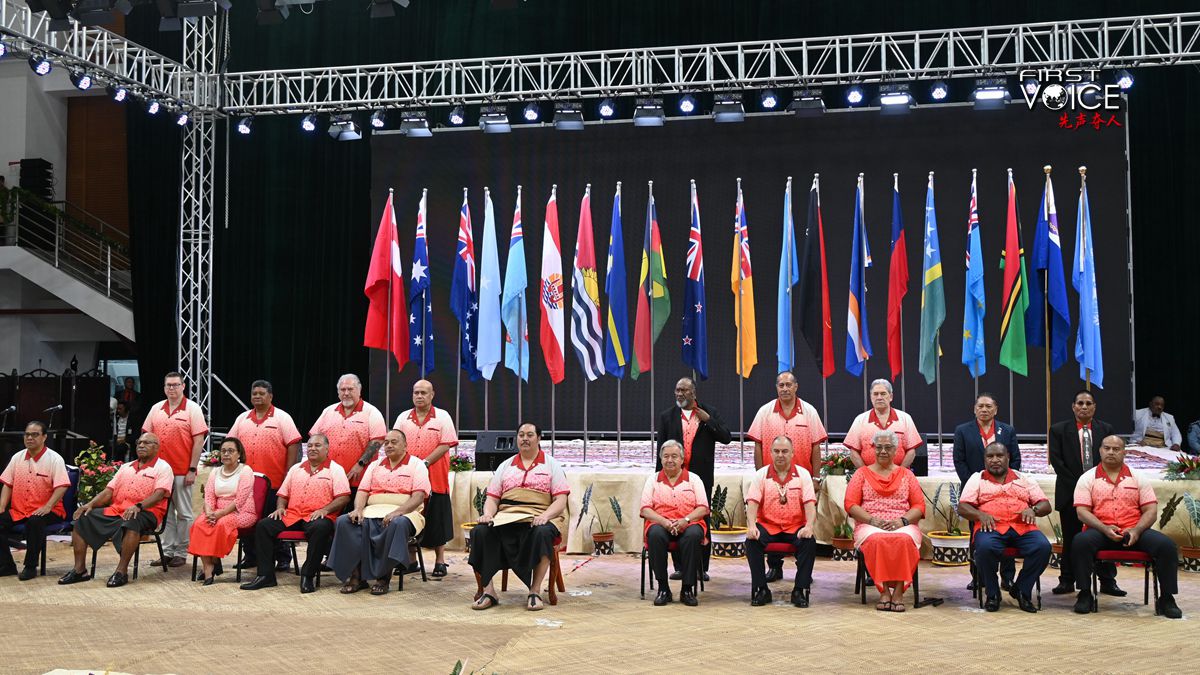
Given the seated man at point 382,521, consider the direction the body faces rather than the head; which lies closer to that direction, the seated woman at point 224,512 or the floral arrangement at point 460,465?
the seated woman

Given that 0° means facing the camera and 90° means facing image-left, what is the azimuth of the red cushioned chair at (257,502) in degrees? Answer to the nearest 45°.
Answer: approximately 45°

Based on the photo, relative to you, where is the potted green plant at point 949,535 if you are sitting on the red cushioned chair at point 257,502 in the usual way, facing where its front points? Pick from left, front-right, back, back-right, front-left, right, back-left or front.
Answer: back-left

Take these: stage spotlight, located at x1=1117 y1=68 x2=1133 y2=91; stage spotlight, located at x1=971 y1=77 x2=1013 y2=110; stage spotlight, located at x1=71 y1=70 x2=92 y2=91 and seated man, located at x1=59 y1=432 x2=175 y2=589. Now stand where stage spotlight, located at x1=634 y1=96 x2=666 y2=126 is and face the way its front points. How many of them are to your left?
2

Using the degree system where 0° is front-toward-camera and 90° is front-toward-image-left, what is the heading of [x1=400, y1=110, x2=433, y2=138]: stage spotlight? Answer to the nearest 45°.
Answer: approximately 0°

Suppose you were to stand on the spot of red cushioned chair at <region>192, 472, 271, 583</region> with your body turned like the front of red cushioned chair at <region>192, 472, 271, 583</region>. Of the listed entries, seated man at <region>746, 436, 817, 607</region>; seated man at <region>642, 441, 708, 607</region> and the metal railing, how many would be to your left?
2

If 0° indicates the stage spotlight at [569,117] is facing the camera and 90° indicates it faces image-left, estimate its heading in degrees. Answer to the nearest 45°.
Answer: approximately 0°
